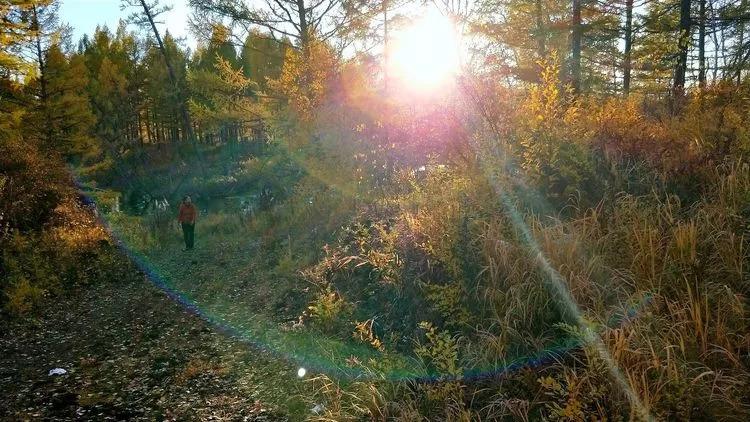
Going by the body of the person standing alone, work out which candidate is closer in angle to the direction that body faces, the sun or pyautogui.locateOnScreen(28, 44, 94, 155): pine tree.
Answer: the pine tree

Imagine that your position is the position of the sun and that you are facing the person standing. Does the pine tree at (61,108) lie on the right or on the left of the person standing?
right
